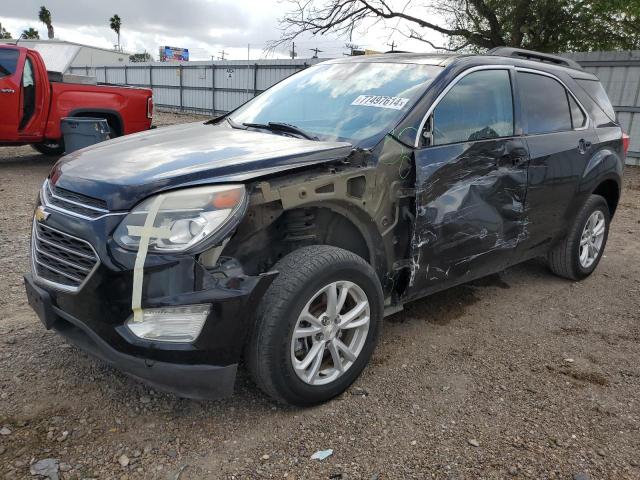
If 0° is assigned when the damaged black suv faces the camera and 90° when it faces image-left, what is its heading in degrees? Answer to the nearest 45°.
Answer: approximately 45°

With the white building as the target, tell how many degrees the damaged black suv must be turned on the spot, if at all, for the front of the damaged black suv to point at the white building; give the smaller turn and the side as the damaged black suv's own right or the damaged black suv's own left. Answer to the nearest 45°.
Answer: approximately 90° to the damaged black suv's own right

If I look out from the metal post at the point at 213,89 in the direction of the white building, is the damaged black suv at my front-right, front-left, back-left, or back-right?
back-left

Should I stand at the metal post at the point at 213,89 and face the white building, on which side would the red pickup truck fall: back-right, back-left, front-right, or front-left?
back-left

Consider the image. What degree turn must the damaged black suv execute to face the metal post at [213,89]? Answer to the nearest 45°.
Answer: approximately 135° to its right

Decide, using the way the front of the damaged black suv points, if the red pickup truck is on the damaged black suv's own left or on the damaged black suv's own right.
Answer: on the damaged black suv's own right
